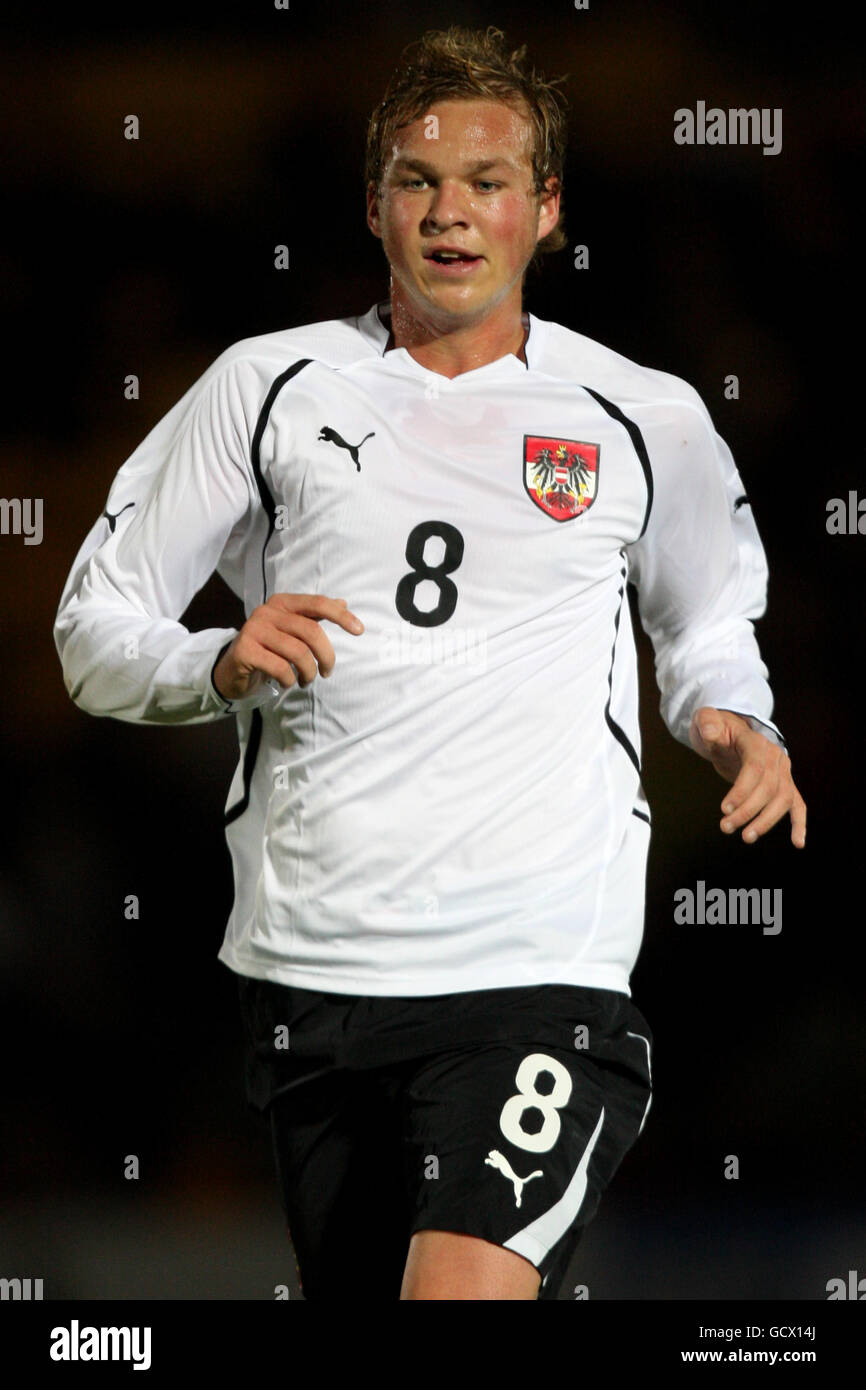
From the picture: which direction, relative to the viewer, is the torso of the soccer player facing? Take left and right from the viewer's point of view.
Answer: facing the viewer
